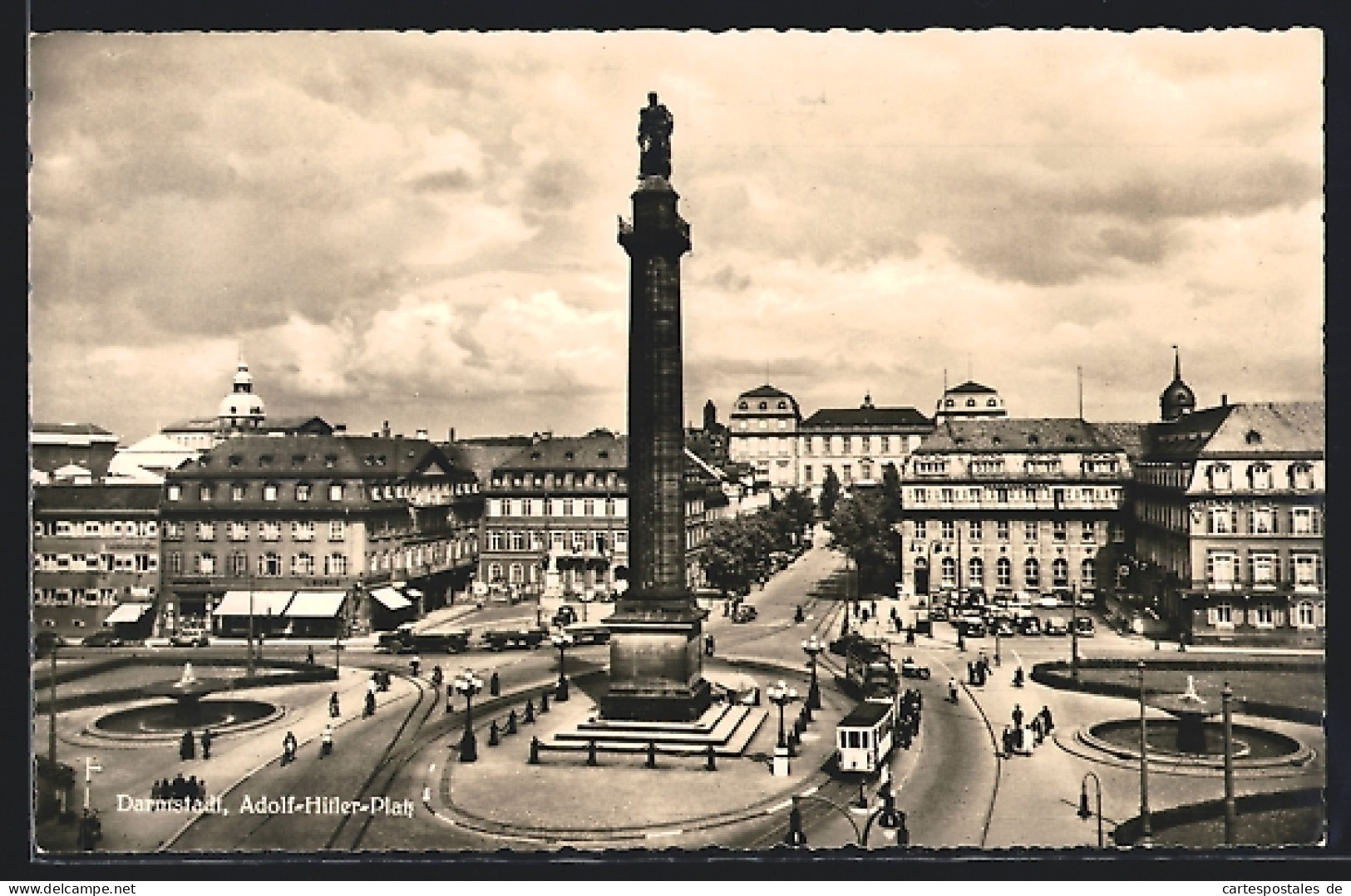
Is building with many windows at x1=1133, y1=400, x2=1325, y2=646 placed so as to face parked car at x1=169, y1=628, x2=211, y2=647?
no

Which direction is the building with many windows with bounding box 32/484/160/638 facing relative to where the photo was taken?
toward the camera

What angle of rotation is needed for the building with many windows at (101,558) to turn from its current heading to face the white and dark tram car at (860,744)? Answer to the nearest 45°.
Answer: approximately 45° to its left

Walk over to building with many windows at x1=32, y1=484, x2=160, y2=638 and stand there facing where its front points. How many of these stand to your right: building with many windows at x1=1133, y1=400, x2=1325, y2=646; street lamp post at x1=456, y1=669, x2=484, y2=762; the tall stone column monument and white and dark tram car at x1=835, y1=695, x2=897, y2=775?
0

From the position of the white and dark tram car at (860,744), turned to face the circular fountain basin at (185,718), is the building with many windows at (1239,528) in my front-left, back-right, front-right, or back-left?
back-right

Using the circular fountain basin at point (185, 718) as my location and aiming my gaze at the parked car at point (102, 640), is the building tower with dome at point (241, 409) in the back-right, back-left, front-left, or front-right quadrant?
front-right

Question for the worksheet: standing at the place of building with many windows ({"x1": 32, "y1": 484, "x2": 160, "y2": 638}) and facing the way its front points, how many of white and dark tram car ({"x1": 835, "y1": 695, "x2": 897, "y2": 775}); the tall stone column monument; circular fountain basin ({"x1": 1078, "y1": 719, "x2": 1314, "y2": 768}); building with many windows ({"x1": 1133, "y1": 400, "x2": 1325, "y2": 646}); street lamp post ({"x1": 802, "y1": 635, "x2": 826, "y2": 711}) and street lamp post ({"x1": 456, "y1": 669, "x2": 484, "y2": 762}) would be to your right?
0

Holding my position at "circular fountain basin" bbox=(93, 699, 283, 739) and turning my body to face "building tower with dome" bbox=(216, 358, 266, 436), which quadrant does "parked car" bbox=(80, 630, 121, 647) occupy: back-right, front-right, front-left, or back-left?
front-left
